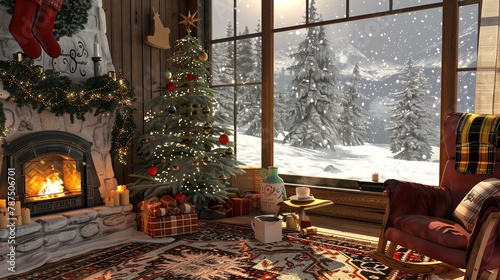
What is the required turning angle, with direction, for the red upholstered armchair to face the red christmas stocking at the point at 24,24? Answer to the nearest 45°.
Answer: approximately 45° to its right

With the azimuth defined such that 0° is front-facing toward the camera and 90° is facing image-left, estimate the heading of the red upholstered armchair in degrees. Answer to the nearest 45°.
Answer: approximately 45°

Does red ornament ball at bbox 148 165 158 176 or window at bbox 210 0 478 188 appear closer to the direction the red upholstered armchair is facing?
the red ornament ball

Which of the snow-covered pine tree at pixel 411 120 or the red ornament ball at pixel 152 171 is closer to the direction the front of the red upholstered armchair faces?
the red ornament ball

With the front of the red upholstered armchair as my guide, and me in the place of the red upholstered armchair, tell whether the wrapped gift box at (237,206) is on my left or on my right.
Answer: on my right

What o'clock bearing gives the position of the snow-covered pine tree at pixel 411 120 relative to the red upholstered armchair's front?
The snow-covered pine tree is roughly at 4 o'clock from the red upholstered armchair.

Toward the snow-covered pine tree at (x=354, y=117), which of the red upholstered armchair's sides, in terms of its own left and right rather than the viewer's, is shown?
right

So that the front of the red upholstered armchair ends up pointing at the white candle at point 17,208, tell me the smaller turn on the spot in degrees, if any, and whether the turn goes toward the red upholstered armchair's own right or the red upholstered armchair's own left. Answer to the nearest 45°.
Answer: approximately 45° to the red upholstered armchair's own right
